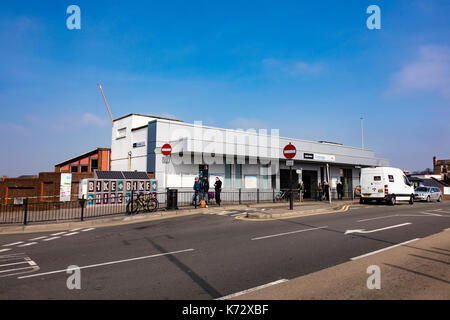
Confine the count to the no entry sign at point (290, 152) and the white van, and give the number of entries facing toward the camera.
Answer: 1

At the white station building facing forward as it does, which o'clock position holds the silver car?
The silver car is roughly at 10 o'clock from the white station building.

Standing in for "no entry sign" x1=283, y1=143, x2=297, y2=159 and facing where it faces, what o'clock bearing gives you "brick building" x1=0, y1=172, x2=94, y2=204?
The brick building is roughly at 3 o'clock from the no entry sign.

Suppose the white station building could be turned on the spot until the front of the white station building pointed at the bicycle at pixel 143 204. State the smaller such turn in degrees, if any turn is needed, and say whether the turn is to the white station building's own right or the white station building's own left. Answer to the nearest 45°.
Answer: approximately 45° to the white station building's own right

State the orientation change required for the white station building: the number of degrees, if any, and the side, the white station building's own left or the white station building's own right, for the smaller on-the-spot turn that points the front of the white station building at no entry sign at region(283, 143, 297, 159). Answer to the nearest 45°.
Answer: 0° — it already faces it

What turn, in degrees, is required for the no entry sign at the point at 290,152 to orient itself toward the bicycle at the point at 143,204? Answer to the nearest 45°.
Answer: approximately 90° to its right

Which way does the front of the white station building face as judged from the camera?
facing the viewer and to the right of the viewer

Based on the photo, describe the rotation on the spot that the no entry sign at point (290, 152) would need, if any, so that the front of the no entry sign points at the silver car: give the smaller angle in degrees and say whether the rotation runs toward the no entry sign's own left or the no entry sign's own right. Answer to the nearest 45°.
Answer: approximately 135° to the no entry sign's own left
